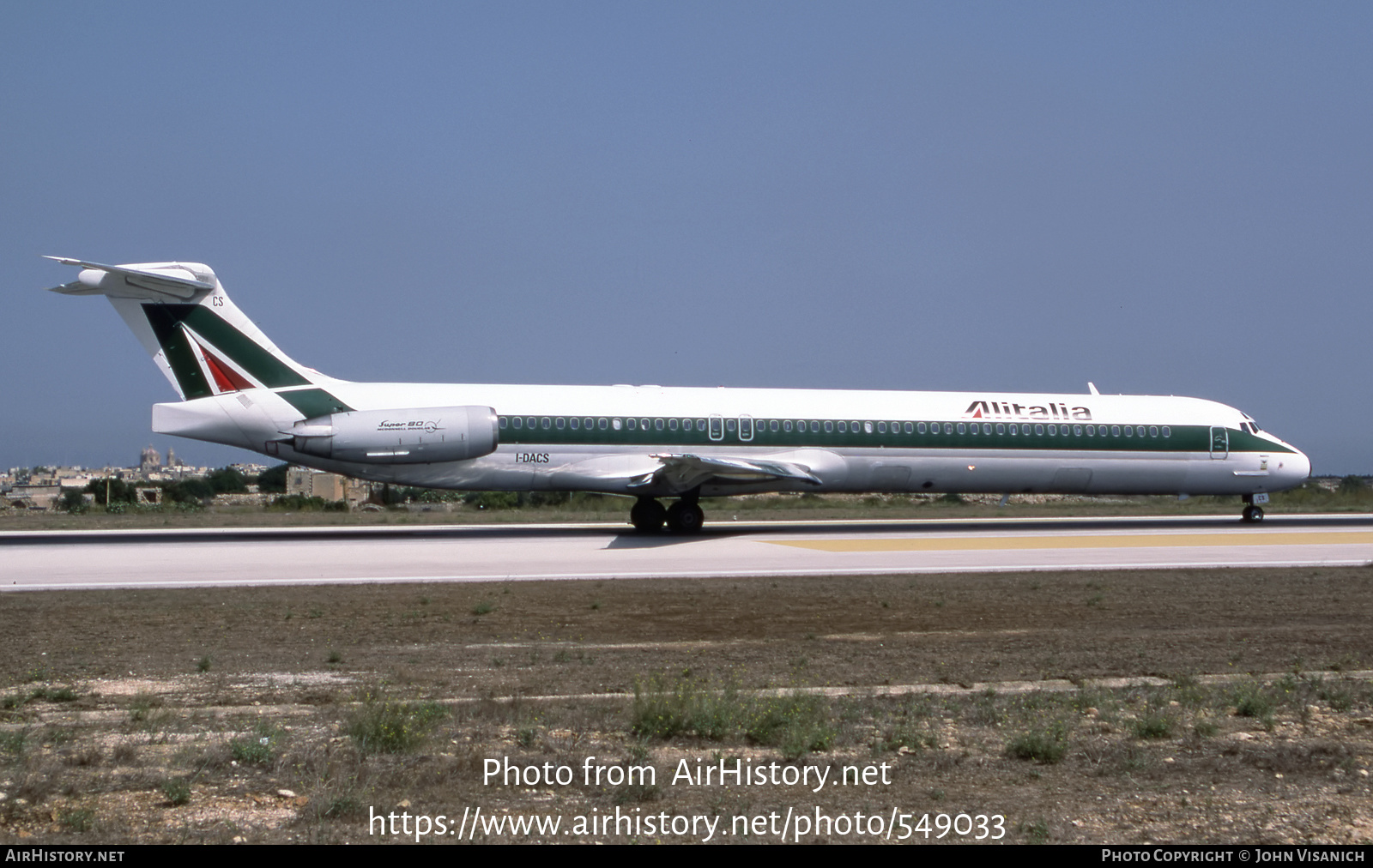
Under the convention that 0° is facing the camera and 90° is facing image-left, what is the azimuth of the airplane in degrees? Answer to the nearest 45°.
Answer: approximately 270°
